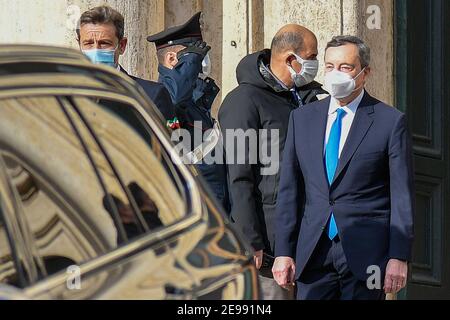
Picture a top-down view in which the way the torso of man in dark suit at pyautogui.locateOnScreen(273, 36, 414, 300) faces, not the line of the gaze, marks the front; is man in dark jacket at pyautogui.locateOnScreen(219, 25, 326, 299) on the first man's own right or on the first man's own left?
on the first man's own right

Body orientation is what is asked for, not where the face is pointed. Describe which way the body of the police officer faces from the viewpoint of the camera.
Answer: to the viewer's right

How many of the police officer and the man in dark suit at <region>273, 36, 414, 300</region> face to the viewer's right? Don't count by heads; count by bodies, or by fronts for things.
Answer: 1

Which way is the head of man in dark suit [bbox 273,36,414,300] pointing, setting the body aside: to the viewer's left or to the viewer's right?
to the viewer's left

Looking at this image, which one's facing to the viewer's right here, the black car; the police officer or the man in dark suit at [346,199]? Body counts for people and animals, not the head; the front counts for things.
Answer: the police officer

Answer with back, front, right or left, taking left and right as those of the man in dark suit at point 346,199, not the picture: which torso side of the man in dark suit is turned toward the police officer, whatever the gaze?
right

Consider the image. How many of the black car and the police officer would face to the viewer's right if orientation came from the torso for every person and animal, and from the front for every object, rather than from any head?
1
